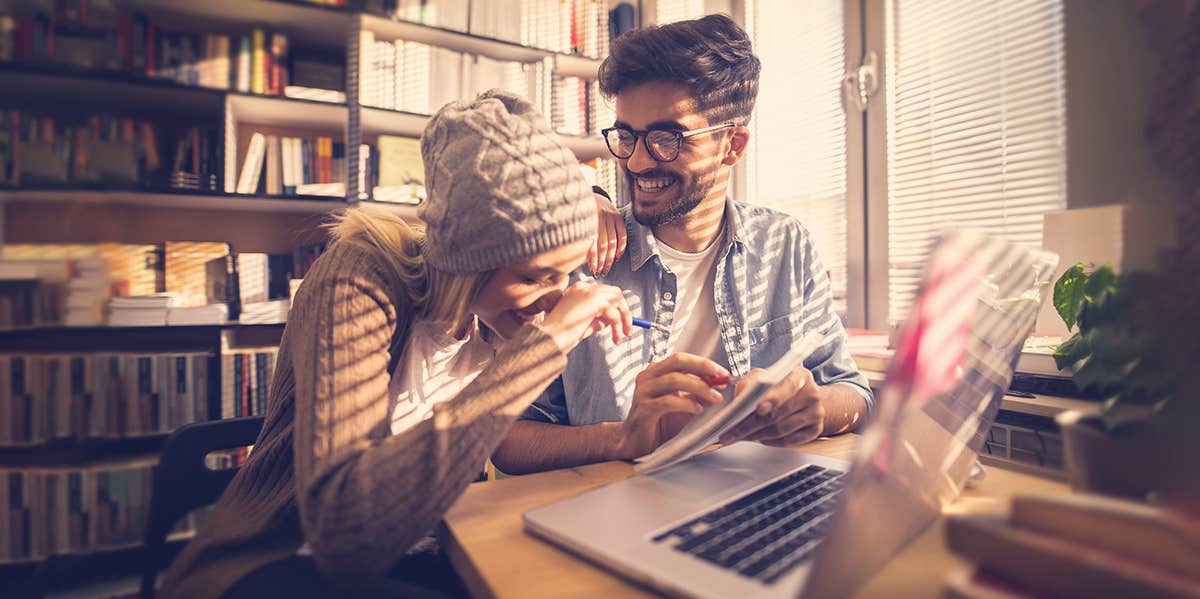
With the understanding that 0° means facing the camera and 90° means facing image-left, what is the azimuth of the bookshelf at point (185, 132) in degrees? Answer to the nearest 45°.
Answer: approximately 315°

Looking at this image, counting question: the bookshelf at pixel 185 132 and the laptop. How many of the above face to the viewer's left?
1

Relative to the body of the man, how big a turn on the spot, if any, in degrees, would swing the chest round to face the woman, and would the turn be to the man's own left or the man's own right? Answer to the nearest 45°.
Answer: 0° — they already face them

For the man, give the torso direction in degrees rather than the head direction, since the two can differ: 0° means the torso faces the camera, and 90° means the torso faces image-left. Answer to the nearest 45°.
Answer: approximately 45°

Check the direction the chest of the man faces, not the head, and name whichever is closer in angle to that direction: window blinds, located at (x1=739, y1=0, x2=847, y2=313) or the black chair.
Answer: the black chair

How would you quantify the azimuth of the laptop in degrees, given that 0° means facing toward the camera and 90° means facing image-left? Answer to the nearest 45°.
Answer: approximately 90°

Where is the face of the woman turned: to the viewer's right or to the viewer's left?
to the viewer's right

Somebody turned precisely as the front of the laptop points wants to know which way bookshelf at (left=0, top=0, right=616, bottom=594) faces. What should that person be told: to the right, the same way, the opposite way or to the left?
the opposite way

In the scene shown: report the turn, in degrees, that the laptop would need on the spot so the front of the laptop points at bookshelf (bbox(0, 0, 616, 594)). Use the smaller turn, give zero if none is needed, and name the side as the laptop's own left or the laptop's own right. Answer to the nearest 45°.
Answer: approximately 45° to the laptop's own right
